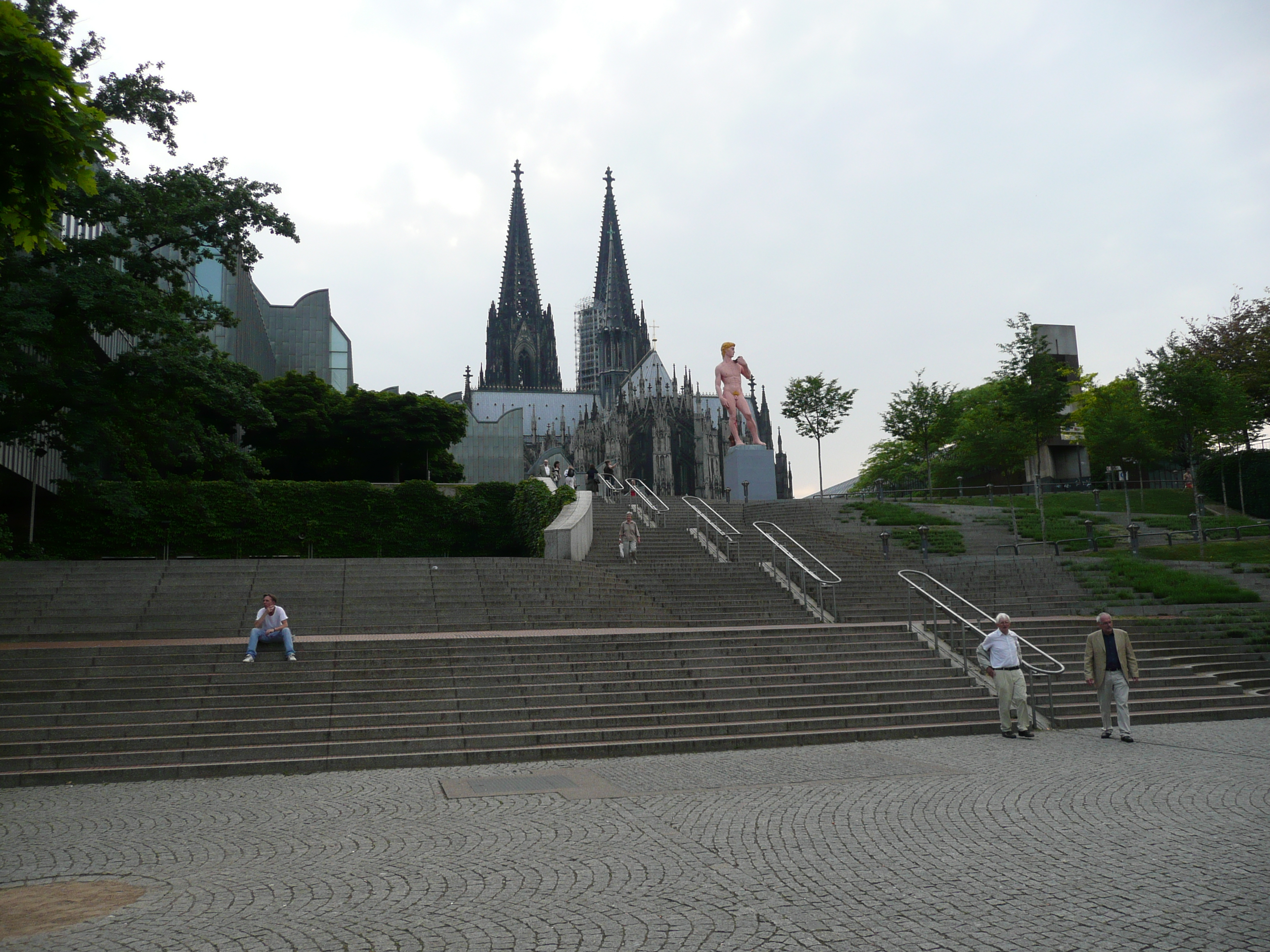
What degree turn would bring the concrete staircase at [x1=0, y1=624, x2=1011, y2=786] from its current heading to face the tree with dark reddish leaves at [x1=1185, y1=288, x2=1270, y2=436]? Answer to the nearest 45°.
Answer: approximately 135° to its left

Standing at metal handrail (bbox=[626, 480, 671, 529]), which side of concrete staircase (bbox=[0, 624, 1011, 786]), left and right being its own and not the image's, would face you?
back

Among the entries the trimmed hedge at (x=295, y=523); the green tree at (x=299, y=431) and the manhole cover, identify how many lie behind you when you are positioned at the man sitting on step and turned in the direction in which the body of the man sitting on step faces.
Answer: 2

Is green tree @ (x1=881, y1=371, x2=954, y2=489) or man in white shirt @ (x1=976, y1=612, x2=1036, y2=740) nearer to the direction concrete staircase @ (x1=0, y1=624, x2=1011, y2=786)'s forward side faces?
the man in white shirt

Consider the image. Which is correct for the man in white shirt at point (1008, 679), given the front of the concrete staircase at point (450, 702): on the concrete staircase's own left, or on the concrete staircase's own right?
on the concrete staircase's own left

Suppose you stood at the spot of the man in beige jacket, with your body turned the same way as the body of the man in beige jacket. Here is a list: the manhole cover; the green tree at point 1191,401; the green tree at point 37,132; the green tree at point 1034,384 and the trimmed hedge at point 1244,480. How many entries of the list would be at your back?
3

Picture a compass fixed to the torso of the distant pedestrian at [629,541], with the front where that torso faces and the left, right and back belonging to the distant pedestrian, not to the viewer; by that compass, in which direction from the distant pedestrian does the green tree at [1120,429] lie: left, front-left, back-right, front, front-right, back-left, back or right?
back-left

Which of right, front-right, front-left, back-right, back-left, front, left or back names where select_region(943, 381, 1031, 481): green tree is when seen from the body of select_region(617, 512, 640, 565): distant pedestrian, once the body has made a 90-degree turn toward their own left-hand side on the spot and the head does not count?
front-left

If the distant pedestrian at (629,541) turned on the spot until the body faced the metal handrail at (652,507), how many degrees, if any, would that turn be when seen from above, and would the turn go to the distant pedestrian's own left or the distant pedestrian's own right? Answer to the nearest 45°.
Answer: approximately 180°

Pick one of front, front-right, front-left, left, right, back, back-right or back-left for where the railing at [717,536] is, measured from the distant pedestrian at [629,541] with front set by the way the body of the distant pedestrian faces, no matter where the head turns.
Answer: back-left

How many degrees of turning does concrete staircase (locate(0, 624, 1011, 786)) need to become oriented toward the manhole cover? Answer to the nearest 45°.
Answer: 0° — it already faces it

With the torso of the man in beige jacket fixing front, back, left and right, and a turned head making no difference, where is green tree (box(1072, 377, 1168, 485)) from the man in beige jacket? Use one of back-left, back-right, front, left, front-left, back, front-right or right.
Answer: back

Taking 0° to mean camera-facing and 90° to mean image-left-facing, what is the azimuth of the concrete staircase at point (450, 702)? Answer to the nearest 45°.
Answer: approximately 0°

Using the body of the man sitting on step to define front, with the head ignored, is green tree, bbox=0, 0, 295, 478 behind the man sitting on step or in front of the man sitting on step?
behind

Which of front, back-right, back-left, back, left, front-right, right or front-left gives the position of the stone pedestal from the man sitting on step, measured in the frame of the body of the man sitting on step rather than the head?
back-left

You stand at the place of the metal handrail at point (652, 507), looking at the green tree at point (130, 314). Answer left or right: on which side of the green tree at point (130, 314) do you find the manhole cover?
left
